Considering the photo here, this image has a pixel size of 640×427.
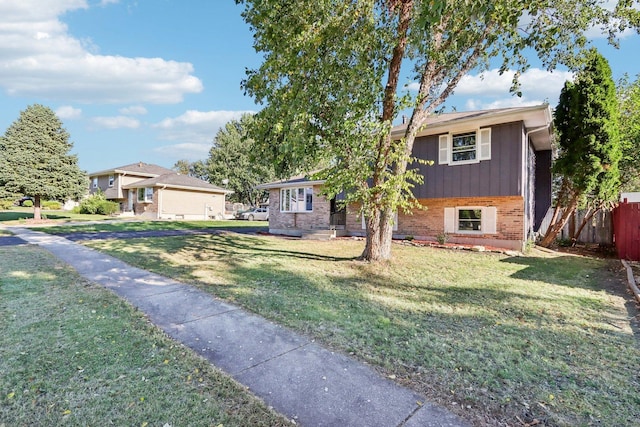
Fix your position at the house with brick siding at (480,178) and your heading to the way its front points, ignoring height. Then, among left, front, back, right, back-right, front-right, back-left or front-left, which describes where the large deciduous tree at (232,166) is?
right

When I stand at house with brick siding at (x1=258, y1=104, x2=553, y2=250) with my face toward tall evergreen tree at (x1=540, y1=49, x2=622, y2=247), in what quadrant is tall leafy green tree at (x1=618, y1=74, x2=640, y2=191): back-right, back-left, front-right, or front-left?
front-left

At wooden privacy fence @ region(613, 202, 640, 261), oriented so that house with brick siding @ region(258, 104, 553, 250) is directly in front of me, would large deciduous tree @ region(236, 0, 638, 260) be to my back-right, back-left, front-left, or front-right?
front-left

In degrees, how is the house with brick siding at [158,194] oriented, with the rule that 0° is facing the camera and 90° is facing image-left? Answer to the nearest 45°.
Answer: approximately 45°

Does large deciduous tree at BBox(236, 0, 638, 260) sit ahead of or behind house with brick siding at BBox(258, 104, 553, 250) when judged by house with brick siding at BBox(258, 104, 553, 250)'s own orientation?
ahead

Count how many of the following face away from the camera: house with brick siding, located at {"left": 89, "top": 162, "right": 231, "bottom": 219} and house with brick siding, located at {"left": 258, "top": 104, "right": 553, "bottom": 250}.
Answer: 0

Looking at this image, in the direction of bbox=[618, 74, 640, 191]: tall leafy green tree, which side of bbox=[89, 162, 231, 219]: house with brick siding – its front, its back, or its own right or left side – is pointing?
left

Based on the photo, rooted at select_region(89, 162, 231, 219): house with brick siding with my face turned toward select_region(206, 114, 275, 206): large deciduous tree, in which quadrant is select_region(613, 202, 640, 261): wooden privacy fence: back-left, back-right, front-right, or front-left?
back-right

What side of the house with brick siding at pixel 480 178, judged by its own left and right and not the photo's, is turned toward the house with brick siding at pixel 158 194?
right

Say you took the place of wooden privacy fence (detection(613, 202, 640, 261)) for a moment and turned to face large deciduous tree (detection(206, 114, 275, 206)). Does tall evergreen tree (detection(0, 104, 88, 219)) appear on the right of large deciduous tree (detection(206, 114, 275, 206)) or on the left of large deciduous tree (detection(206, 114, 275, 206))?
left

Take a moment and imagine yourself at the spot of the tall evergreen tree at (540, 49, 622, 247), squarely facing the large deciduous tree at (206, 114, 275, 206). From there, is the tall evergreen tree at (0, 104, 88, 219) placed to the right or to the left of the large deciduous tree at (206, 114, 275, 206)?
left

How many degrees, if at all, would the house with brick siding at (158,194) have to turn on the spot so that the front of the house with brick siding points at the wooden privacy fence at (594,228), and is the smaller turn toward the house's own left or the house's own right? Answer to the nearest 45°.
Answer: approximately 90° to the house's own left

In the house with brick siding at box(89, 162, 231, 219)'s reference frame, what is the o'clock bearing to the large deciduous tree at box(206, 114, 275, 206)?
The large deciduous tree is roughly at 6 o'clock from the house with brick siding.

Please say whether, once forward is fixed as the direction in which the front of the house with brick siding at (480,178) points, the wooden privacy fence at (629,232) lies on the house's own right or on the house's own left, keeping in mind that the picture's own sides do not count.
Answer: on the house's own left

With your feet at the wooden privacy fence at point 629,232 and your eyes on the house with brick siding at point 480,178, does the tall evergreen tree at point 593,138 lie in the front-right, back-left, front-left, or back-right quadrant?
front-right

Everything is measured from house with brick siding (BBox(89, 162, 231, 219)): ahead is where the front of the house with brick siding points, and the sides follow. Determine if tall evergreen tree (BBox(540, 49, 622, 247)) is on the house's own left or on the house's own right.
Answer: on the house's own left
